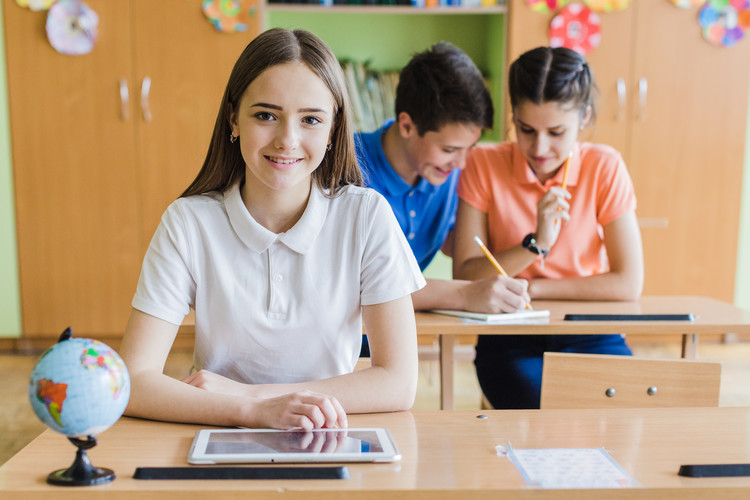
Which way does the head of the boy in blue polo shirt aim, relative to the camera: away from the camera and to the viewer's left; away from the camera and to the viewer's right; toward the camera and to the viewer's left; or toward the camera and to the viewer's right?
toward the camera and to the viewer's right

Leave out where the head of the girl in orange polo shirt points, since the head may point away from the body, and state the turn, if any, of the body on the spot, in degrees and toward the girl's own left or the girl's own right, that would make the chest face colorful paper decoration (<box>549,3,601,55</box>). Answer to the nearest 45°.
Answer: approximately 180°

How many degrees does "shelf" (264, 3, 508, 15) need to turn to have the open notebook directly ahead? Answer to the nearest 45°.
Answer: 0° — it already faces it

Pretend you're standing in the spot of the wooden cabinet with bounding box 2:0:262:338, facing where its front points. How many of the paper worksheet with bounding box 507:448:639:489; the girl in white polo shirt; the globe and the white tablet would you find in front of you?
4

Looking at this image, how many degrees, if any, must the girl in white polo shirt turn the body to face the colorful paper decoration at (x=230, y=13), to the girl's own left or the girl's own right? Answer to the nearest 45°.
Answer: approximately 180°

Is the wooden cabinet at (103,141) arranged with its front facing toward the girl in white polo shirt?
yes

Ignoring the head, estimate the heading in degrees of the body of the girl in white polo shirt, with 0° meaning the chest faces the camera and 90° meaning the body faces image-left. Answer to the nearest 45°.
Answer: approximately 0°

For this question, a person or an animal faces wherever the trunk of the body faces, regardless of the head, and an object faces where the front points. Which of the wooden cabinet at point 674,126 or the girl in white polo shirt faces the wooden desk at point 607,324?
the wooden cabinet
